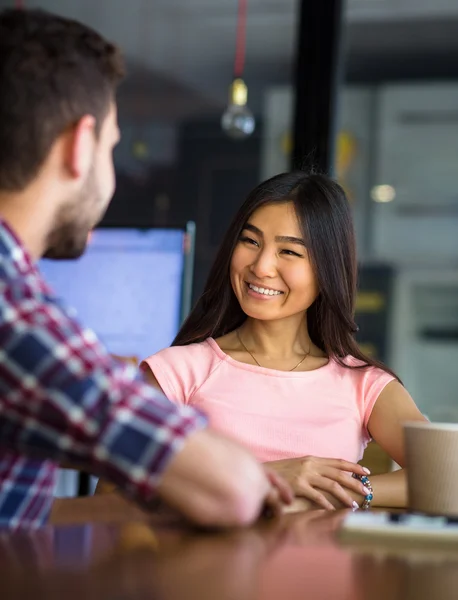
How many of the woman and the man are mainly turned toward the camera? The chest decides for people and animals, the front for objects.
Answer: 1

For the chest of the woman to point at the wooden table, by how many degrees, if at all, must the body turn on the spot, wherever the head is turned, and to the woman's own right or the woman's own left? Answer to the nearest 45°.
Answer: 0° — they already face it

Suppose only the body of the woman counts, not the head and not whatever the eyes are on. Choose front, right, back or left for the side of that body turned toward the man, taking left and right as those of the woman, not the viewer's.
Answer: front

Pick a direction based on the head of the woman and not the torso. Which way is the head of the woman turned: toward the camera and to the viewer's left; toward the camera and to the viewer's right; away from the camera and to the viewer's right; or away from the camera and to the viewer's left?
toward the camera and to the viewer's left

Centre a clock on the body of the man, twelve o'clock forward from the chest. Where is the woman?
The woman is roughly at 11 o'clock from the man.

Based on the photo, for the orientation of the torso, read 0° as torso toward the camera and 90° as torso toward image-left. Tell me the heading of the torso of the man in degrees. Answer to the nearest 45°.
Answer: approximately 225°

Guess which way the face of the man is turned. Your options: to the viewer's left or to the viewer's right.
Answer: to the viewer's right
